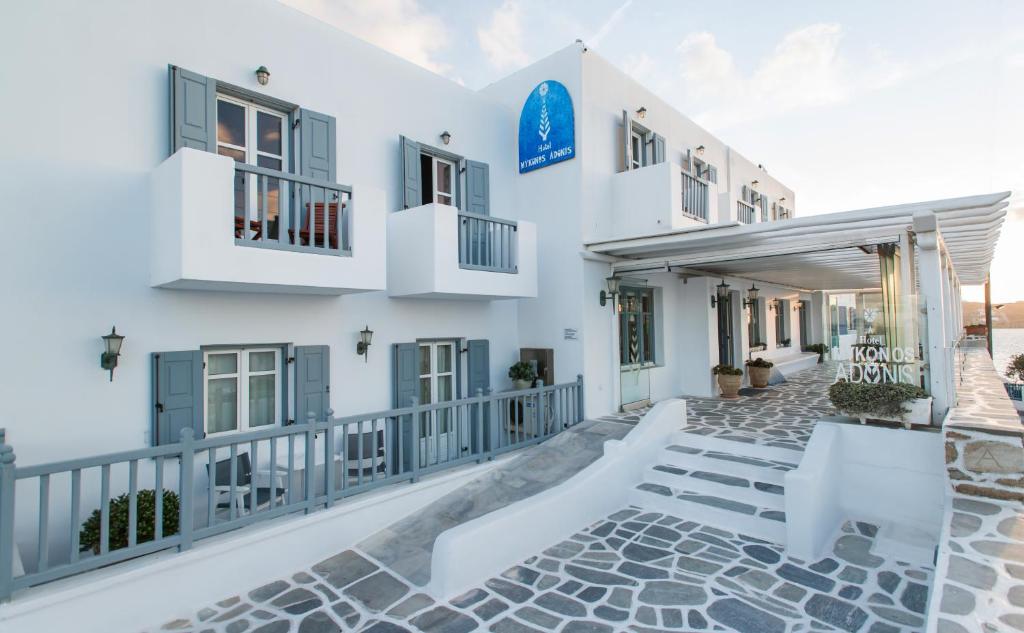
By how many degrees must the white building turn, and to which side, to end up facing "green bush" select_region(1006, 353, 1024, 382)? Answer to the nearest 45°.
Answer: approximately 45° to its left

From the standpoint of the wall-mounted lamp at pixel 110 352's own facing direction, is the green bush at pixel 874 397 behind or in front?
in front

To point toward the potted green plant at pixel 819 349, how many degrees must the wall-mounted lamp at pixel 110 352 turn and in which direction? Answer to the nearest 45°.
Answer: approximately 45° to its left

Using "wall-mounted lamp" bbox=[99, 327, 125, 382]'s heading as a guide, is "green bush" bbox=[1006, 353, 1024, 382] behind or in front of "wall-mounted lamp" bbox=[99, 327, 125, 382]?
in front

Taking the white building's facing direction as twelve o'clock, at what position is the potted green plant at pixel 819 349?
The potted green plant is roughly at 9 o'clock from the white building.

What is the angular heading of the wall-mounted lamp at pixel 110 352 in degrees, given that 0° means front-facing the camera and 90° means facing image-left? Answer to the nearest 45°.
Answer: approximately 315°

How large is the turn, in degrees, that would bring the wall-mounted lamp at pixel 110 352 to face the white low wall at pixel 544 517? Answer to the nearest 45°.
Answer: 0° — it already faces it

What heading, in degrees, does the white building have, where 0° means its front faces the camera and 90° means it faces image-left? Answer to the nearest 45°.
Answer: approximately 315°
